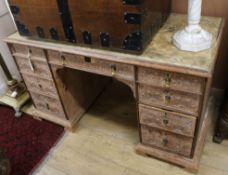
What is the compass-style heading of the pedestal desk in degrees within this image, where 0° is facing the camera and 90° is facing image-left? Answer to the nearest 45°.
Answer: approximately 45°
